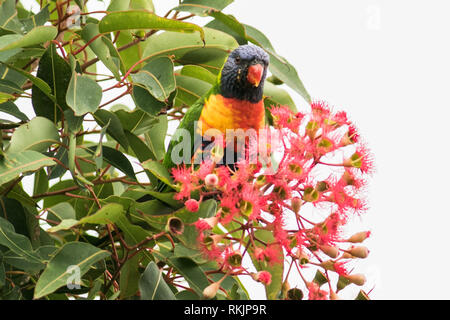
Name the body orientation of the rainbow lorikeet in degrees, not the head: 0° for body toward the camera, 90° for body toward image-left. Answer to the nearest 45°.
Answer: approximately 315°
